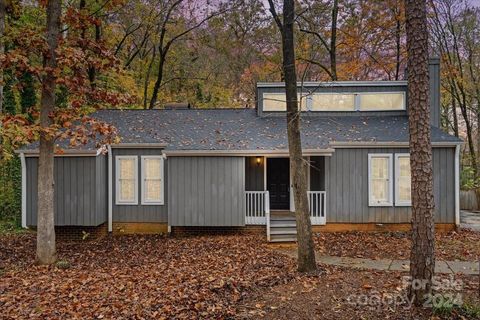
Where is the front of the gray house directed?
toward the camera

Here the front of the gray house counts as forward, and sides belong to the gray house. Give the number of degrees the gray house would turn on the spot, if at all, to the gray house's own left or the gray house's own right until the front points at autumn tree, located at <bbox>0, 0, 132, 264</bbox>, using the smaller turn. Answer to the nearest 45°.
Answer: approximately 45° to the gray house's own right

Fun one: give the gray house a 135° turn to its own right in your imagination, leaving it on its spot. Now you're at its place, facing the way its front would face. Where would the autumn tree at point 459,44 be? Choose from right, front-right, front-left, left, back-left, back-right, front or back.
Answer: right
